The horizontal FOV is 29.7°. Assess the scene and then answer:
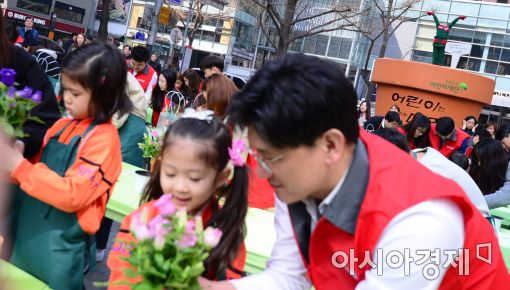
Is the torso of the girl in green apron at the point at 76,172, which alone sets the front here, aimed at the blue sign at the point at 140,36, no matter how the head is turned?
no

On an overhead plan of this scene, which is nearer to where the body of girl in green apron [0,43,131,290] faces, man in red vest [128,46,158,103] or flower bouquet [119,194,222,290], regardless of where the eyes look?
the flower bouquet
